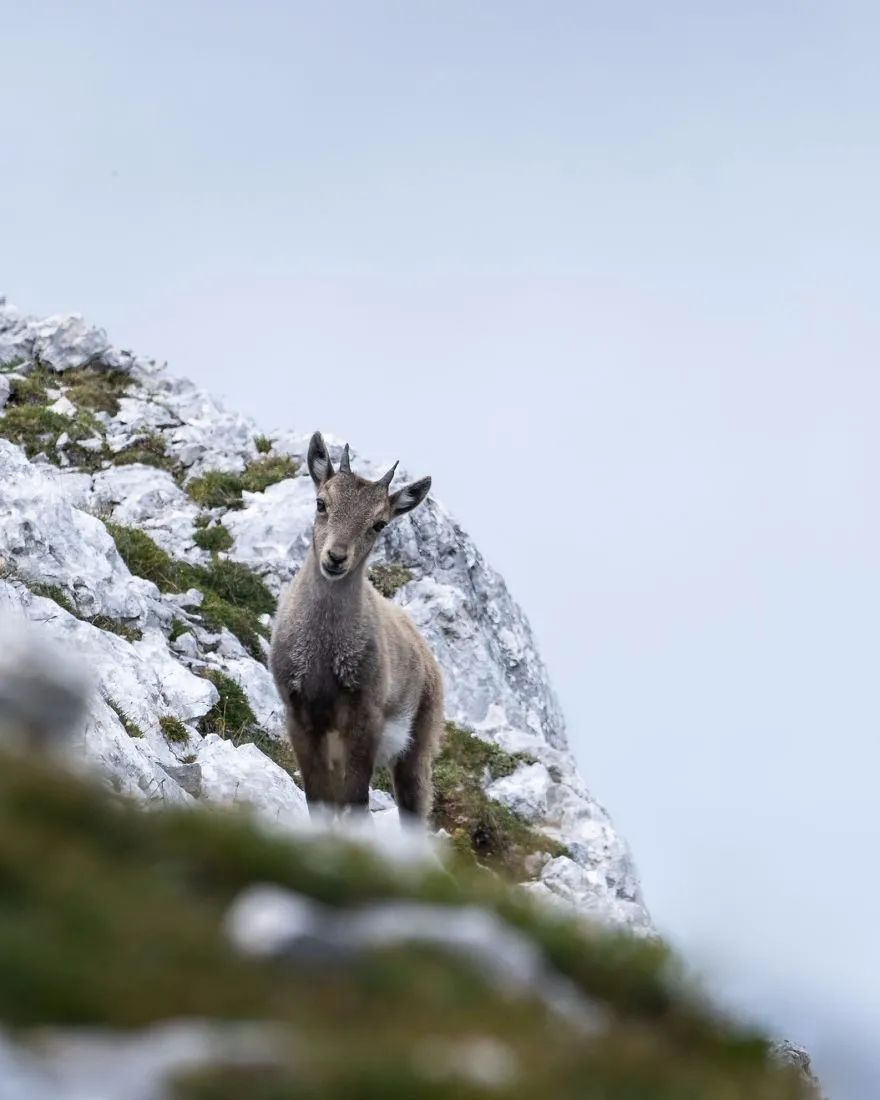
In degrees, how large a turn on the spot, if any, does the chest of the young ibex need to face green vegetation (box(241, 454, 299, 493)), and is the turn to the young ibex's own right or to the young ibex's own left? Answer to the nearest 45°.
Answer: approximately 135° to the young ibex's own right

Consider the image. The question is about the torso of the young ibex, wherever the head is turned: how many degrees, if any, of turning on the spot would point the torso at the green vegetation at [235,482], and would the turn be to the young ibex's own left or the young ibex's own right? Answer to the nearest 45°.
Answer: approximately 135° to the young ibex's own right

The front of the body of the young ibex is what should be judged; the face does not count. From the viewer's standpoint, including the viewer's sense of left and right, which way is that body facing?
facing the viewer and to the left of the viewer

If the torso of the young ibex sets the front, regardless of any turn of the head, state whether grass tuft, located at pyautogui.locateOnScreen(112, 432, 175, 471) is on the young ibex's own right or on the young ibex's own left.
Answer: on the young ibex's own right

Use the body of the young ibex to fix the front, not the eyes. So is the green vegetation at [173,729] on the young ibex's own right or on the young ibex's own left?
on the young ibex's own right
